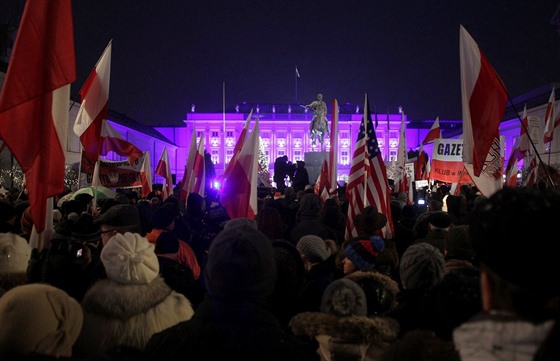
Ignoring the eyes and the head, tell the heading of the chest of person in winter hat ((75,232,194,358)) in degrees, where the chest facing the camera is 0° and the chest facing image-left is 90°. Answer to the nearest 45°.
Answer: approximately 180°

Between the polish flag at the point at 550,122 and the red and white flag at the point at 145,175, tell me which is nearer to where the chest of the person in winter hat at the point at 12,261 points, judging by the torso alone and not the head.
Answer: the red and white flag

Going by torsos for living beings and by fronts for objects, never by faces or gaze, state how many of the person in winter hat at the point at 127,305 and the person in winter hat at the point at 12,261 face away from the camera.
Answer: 2

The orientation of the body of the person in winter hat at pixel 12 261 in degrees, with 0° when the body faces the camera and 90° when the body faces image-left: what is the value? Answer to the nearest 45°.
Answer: approximately 180°

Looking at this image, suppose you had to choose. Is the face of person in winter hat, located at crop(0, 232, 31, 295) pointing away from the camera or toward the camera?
away from the camera

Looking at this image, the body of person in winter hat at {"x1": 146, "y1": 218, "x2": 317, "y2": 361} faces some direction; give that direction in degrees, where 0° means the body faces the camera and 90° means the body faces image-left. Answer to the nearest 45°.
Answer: approximately 180°

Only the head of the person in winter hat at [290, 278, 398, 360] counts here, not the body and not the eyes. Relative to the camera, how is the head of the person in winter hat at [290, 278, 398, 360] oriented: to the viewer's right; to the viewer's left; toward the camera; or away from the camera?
away from the camera

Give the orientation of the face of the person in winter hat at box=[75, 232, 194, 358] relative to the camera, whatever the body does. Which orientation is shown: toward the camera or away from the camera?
away from the camera

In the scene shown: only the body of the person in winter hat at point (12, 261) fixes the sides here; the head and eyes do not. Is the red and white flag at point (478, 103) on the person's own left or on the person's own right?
on the person's own right

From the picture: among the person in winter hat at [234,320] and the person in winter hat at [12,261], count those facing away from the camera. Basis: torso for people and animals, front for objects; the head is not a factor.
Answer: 2

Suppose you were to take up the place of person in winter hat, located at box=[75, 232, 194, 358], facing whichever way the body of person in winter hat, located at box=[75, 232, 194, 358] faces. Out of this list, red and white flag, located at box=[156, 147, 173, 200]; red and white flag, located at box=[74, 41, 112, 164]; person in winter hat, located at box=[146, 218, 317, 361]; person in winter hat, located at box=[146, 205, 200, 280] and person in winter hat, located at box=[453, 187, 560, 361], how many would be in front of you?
3
